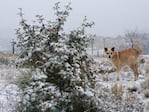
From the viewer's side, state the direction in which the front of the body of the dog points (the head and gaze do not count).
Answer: to the viewer's left

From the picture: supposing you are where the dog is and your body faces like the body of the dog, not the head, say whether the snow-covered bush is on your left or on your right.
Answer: on your left
